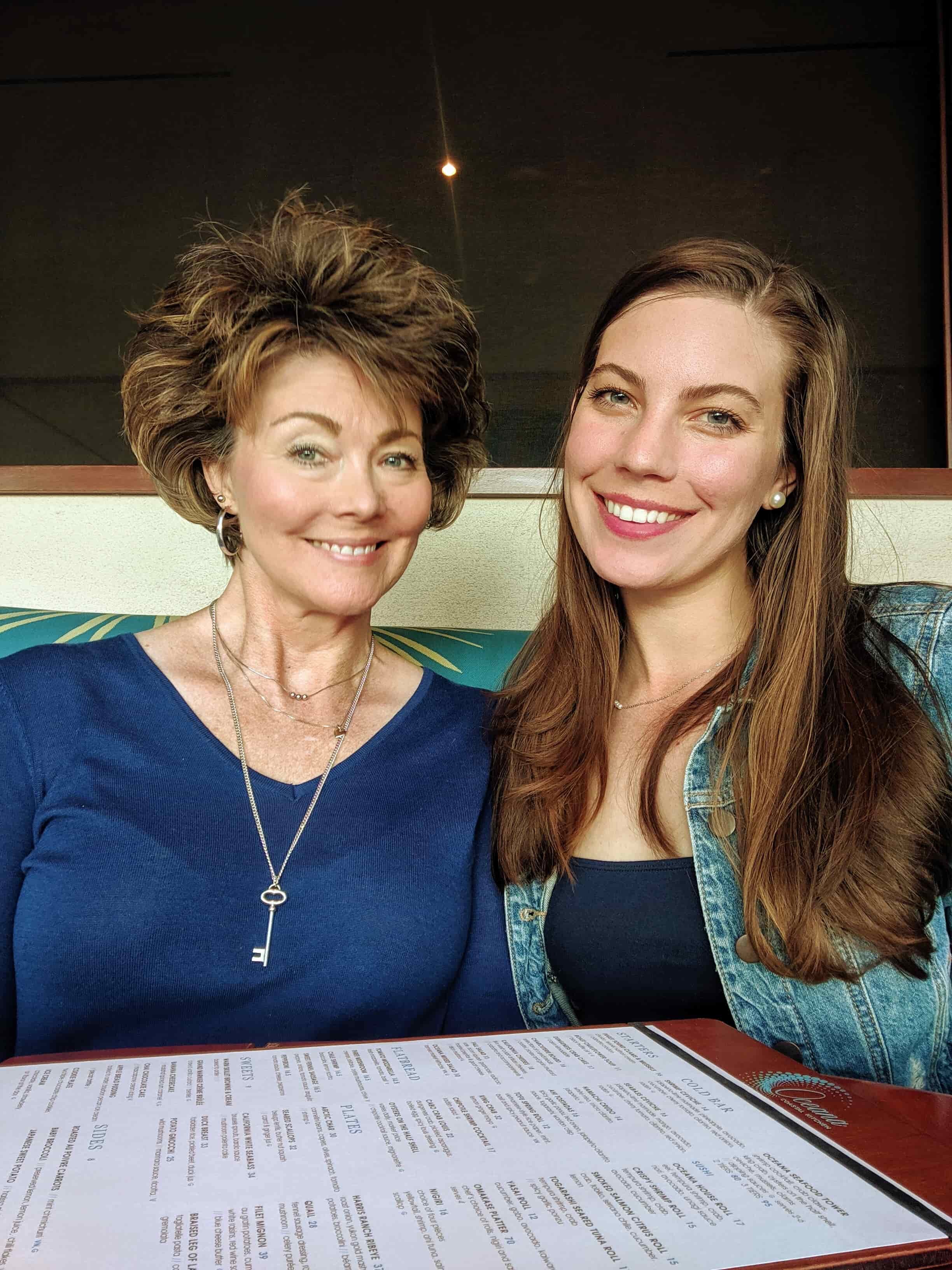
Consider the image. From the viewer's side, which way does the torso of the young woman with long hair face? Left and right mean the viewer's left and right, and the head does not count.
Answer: facing the viewer and to the left of the viewer

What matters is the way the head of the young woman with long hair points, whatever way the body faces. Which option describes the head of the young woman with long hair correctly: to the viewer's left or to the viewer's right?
to the viewer's left

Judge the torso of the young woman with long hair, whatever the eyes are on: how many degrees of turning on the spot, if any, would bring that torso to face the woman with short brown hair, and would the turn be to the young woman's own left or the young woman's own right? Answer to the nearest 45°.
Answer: approximately 45° to the young woman's own right
